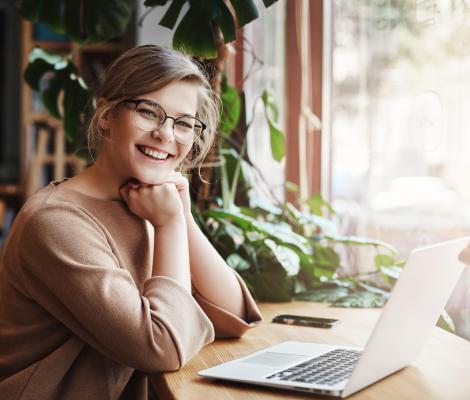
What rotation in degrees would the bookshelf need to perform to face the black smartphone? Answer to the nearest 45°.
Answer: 0° — it already faces it

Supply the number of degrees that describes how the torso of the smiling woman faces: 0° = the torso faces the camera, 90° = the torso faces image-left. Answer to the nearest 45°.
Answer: approximately 315°

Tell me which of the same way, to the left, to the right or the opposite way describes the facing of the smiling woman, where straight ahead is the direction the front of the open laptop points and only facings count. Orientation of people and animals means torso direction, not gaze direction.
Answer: the opposite way

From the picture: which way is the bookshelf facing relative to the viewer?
toward the camera

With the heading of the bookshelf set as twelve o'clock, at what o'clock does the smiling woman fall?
The smiling woman is roughly at 12 o'clock from the bookshelf.
